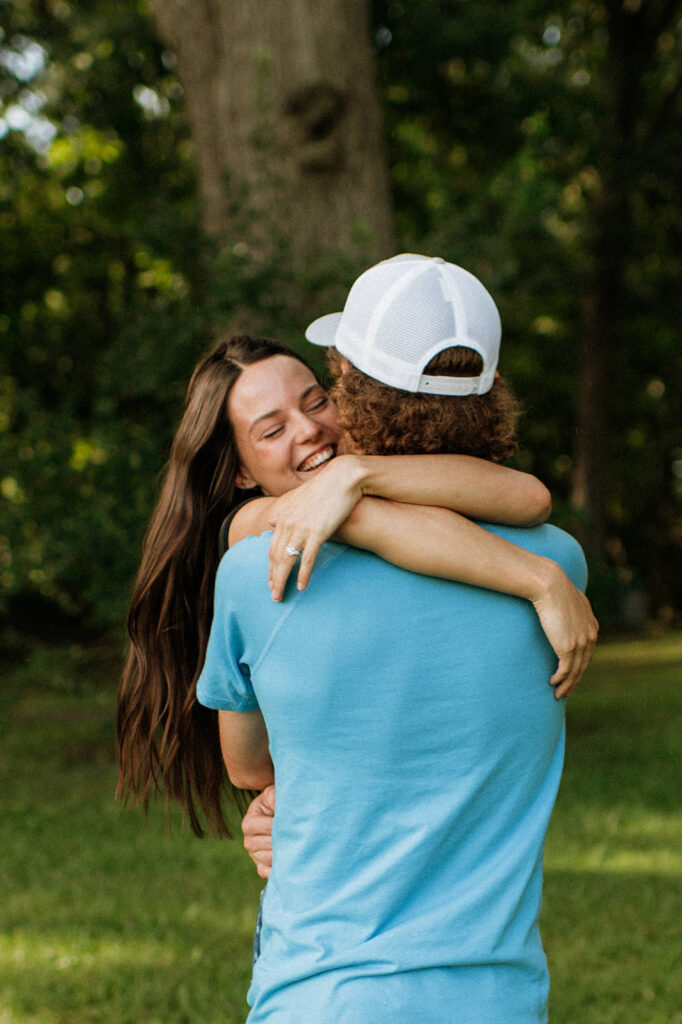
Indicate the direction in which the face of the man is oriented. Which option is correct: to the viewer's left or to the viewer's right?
to the viewer's left

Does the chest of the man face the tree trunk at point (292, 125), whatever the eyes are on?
yes

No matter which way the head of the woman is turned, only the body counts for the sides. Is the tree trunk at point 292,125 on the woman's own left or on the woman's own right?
on the woman's own left

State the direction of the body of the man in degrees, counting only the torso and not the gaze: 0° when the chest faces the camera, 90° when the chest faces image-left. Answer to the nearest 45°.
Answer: approximately 180°

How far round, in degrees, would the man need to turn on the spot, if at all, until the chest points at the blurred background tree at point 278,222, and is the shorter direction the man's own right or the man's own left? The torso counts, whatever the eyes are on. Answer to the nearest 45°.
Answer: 0° — they already face it

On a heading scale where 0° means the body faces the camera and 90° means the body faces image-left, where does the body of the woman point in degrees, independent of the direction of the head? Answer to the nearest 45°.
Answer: approximately 315°
